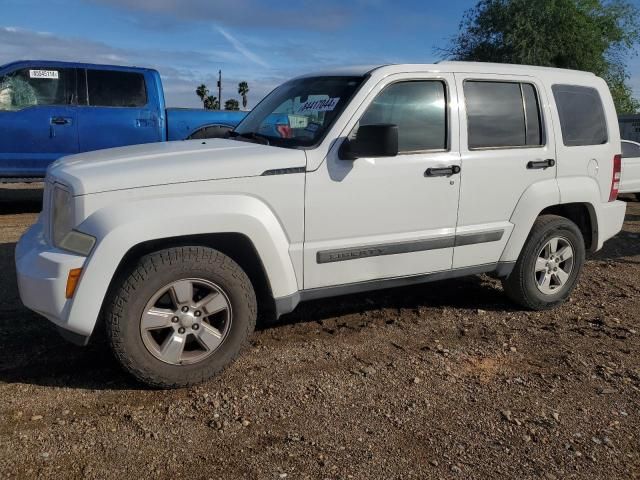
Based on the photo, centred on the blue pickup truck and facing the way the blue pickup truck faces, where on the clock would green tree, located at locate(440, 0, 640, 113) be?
The green tree is roughly at 5 o'clock from the blue pickup truck.

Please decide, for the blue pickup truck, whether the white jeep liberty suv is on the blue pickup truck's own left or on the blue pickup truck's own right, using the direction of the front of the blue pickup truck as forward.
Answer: on the blue pickup truck's own left

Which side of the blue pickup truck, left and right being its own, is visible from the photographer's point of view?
left

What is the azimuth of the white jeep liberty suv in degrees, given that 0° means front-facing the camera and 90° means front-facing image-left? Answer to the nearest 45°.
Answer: approximately 45°

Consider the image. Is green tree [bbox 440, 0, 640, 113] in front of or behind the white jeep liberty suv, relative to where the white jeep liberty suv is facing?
behind
